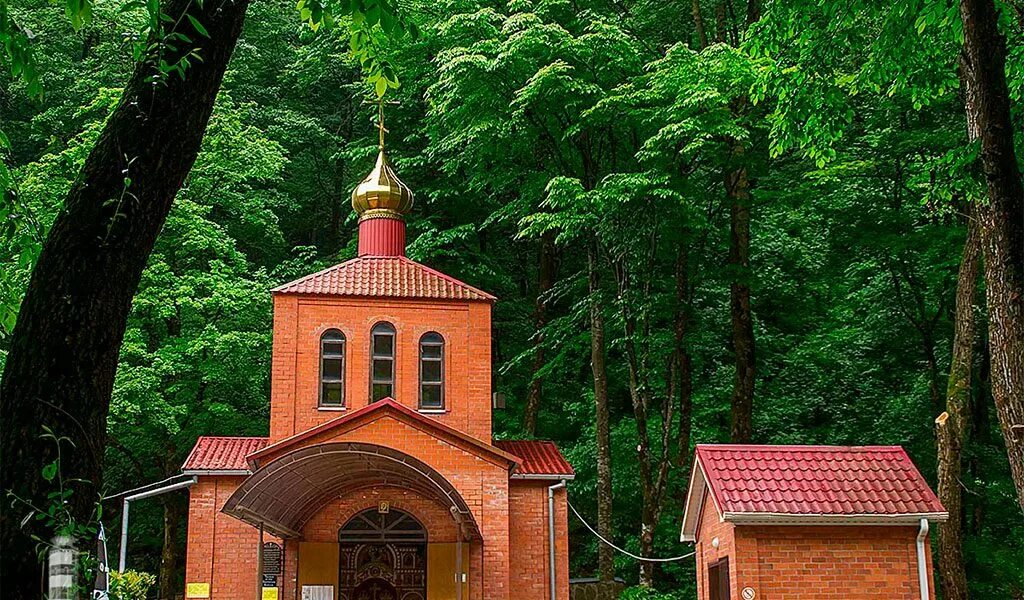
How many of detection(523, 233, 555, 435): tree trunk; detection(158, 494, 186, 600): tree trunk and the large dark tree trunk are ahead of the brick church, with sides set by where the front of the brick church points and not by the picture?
1

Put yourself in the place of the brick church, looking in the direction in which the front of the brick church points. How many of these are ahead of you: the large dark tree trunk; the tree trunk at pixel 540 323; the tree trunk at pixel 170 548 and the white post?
2

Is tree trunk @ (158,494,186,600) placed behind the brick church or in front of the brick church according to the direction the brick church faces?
behind

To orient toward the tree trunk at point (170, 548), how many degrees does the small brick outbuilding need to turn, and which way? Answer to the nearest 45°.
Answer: approximately 45° to its right

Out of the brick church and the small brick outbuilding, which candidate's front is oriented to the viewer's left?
the small brick outbuilding

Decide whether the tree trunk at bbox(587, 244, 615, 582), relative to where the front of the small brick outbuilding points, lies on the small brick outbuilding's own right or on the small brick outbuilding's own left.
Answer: on the small brick outbuilding's own right

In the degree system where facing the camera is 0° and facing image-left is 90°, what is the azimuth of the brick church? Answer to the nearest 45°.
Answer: approximately 0°

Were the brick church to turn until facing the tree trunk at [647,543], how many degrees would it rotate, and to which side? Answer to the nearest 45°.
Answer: approximately 90° to its left

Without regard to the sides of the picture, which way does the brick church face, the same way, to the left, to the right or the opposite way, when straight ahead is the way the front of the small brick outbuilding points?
to the left

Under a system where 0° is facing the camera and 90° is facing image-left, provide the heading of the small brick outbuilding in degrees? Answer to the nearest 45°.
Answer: approximately 90°
